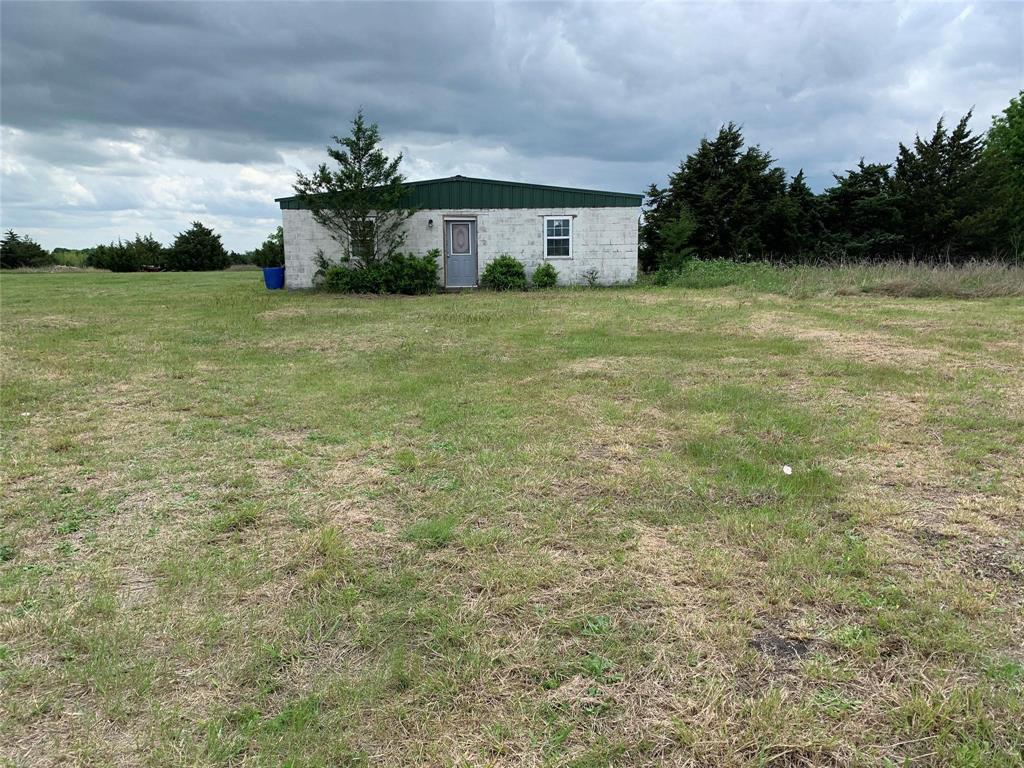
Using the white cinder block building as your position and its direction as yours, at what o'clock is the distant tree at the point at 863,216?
The distant tree is roughly at 8 o'clock from the white cinder block building.

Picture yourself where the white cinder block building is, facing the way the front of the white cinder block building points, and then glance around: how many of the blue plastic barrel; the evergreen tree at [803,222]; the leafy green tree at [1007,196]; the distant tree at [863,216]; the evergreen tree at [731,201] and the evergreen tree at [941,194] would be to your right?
1

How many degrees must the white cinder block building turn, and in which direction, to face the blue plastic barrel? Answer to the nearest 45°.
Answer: approximately 90° to its right

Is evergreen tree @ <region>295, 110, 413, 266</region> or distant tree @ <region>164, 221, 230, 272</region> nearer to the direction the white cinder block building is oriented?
the evergreen tree

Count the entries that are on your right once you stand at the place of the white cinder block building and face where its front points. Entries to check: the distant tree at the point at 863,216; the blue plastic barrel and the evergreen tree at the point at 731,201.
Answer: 1

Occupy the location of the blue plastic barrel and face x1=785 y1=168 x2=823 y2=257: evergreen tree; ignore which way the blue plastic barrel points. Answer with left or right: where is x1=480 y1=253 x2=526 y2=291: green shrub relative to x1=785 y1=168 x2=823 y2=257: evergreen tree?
right

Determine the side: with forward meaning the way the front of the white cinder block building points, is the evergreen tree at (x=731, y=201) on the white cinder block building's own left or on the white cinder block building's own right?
on the white cinder block building's own left

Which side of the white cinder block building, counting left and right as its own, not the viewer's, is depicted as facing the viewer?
front

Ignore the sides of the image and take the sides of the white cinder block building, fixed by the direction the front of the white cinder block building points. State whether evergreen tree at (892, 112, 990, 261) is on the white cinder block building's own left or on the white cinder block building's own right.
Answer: on the white cinder block building's own left

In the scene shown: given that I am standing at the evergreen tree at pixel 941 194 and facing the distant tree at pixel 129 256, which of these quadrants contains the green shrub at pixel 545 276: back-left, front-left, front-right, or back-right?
front-left

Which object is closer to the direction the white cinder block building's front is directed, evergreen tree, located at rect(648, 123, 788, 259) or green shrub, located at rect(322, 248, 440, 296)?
the green shrub

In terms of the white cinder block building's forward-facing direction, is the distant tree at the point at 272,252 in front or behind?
behind

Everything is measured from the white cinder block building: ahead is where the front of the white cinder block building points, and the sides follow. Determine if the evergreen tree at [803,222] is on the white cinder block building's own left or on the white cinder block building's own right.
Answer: on the white cinder block building's own left
